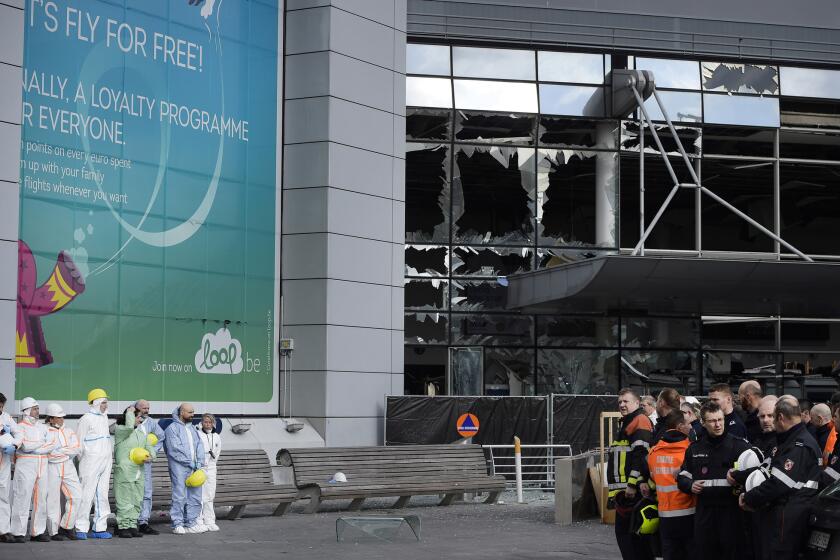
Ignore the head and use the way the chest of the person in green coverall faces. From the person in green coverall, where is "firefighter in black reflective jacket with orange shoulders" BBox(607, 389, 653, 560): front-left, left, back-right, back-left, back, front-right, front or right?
front

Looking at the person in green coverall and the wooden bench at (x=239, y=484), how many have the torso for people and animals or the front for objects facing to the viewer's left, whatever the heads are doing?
0

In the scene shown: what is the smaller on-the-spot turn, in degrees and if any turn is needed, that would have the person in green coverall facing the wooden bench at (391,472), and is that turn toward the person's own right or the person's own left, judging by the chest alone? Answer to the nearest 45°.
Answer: approximately 90° to the person's own left

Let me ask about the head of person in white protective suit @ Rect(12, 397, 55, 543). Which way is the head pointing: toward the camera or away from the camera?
toward the camera

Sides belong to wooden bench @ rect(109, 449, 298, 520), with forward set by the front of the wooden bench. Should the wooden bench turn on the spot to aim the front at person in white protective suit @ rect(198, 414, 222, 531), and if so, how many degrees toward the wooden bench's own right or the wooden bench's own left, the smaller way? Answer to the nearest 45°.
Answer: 0° — it already faces them

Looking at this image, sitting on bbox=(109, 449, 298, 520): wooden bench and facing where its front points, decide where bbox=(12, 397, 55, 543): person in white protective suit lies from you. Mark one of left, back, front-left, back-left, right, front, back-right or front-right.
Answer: front-right

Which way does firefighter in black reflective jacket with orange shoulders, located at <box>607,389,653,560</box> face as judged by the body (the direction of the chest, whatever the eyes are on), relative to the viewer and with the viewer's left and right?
facing the viewer and to the left of the viewer

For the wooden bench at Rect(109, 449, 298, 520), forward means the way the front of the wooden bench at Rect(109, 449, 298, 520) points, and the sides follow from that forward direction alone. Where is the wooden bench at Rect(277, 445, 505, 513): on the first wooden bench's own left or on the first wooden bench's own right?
on the first wooden bench's own left

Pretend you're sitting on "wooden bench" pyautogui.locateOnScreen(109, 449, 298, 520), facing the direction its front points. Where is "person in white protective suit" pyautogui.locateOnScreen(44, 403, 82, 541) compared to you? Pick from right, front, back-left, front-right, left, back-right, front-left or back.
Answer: front-right

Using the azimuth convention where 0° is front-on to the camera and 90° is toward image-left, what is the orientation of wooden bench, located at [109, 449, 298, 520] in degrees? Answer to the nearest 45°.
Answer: approximately 0°

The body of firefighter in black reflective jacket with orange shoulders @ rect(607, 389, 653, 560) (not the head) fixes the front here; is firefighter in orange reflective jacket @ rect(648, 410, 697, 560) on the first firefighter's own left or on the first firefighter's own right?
on the first firefighter's own left

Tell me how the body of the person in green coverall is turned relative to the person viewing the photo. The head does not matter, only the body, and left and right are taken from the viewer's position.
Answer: facing the viewer and to the right of the viewer

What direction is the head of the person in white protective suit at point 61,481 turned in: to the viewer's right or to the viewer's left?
to the viewer's right

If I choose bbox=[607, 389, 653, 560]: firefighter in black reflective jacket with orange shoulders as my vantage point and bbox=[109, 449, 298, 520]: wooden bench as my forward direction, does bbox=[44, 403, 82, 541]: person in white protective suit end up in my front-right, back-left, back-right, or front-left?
front-left

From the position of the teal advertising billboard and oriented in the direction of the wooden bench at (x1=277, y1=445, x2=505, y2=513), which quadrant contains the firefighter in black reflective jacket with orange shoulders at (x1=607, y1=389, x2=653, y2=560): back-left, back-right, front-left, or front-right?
front-right

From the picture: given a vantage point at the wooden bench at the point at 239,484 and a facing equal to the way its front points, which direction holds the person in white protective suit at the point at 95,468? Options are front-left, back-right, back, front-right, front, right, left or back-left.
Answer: front-right
